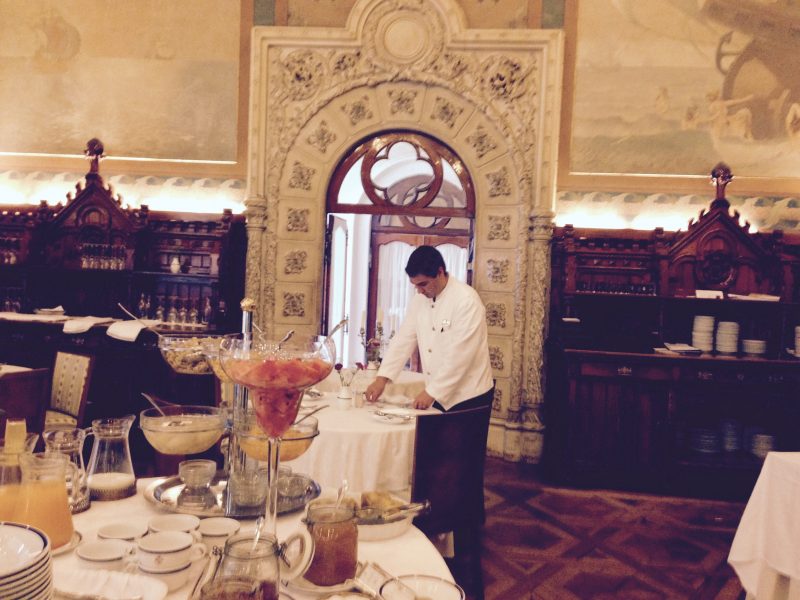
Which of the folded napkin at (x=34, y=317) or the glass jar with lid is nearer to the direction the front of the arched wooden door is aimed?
the glass jar with lid

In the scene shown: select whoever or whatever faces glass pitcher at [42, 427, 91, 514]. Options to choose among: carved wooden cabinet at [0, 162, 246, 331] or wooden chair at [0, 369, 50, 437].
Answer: the carved wooden cabinet

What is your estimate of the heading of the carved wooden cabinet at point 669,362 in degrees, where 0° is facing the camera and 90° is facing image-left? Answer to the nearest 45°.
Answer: approximately 0°

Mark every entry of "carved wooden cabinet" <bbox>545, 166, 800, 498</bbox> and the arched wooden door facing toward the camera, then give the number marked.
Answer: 2

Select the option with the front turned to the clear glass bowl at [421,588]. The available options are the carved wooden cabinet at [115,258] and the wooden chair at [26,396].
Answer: the carved wooden cabinet

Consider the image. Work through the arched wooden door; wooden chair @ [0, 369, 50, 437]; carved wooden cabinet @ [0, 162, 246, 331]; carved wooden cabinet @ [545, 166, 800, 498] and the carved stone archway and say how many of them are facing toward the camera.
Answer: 4
